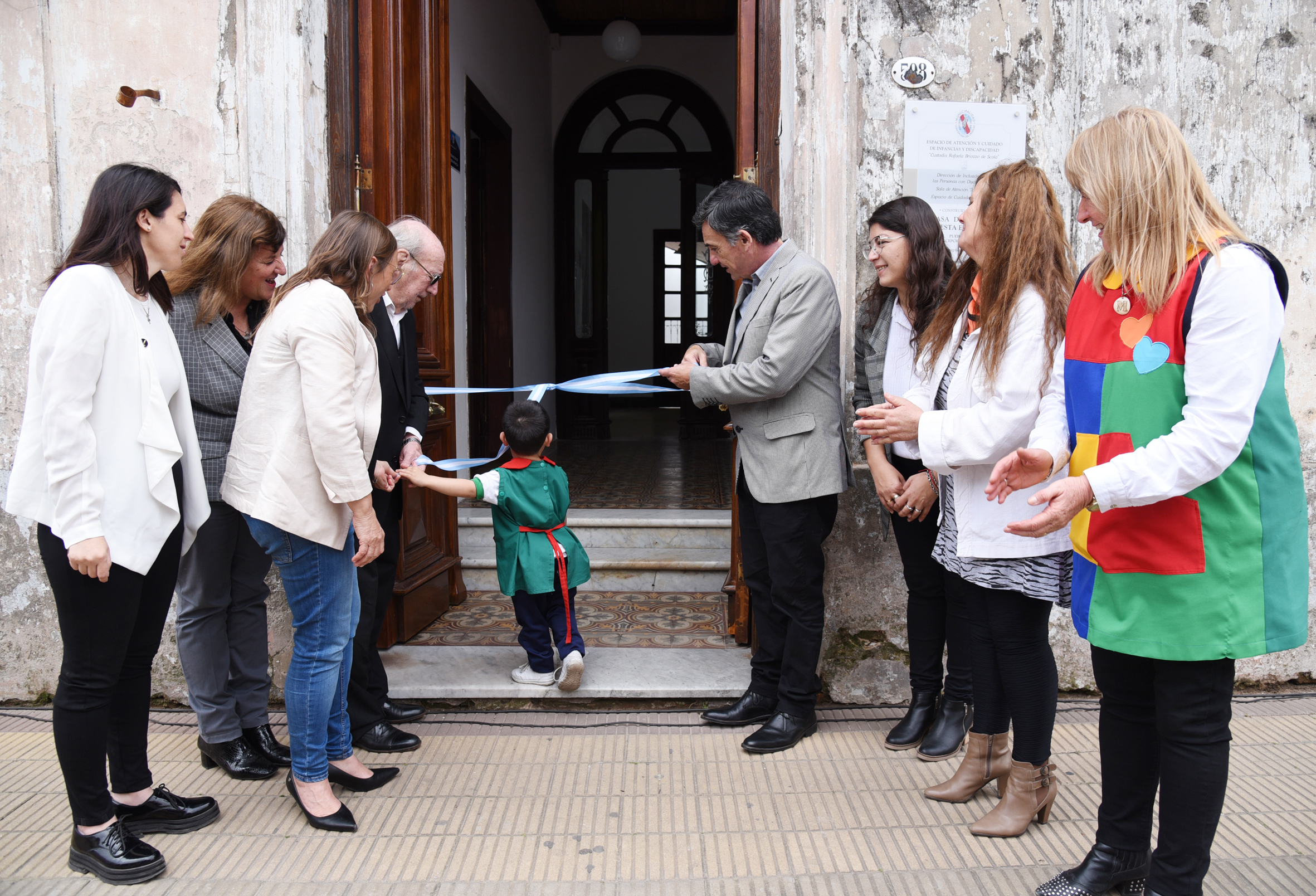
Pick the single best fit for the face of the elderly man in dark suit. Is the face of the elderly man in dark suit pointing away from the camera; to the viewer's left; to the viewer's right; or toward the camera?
to the viewer's right

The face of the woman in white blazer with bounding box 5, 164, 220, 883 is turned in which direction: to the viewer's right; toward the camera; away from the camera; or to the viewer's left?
to the viewer's right

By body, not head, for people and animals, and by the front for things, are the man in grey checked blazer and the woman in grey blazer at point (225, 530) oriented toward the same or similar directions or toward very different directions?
very different directions

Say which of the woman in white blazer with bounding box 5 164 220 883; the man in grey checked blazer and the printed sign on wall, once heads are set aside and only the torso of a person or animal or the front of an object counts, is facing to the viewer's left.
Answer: the man in grey checked blazer

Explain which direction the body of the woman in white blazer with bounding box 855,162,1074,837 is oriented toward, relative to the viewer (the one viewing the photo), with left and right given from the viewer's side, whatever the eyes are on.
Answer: facing to the left of the viewer

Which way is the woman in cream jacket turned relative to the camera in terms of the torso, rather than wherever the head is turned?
to the viewer's right

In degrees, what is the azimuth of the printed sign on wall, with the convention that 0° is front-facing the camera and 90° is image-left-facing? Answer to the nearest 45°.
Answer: approximately 0°

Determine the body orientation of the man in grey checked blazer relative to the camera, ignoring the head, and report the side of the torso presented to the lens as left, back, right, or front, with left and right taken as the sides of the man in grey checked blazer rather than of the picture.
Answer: left

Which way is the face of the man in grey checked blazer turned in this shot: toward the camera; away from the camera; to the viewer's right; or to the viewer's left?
to the viewer's left
